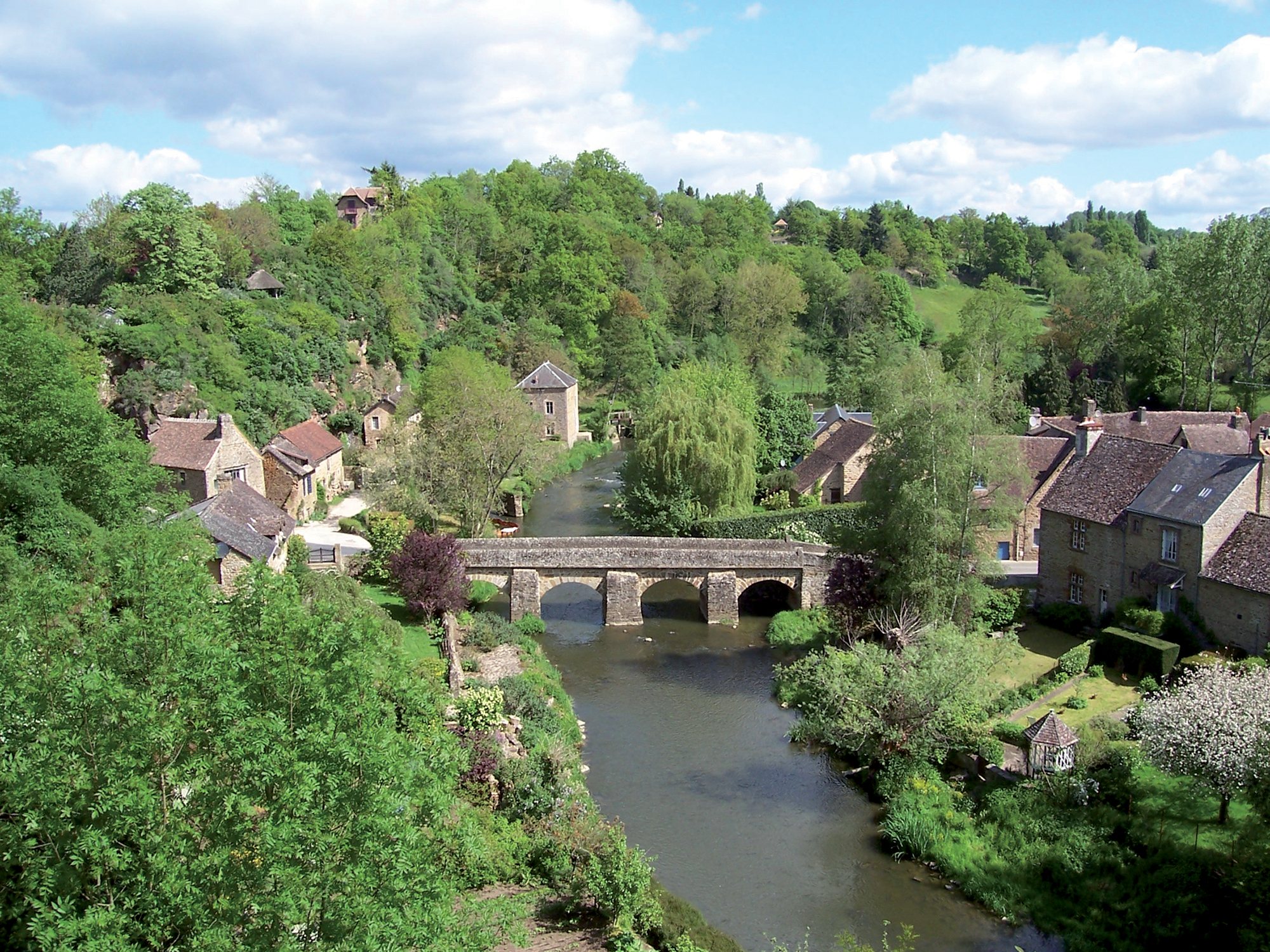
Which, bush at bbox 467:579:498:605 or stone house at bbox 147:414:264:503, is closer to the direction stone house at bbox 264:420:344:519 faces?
the bush

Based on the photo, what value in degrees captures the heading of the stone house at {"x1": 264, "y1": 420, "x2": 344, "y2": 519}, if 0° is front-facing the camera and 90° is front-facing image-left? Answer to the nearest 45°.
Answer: approximately 315°

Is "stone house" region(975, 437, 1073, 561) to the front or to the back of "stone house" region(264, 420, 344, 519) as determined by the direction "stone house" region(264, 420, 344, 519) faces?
to the front

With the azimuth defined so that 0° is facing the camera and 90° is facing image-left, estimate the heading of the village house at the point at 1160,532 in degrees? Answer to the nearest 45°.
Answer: approximately 45°

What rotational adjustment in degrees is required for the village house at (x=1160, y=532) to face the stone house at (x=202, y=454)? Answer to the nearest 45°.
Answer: approximately 45° to its right

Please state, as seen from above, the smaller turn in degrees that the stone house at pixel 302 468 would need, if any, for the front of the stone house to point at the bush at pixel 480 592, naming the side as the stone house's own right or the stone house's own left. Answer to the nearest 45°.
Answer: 0° — it already faces it

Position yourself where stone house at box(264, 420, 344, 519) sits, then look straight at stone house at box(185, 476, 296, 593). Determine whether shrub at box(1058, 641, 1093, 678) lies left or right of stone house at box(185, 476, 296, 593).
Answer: left
